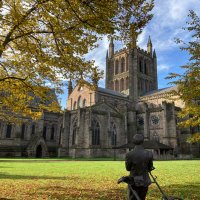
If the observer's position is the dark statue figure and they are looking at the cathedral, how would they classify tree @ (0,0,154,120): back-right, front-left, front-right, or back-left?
front-left

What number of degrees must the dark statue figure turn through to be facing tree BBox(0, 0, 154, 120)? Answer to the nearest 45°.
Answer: approximately 45° to its left

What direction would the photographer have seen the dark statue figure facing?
facing away from the viewer

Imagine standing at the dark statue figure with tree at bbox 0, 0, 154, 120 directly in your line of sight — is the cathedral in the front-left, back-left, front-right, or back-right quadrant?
front-right

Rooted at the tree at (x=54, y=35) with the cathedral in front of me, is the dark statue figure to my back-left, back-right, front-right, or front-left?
back-right

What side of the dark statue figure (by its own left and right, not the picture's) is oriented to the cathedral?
front
